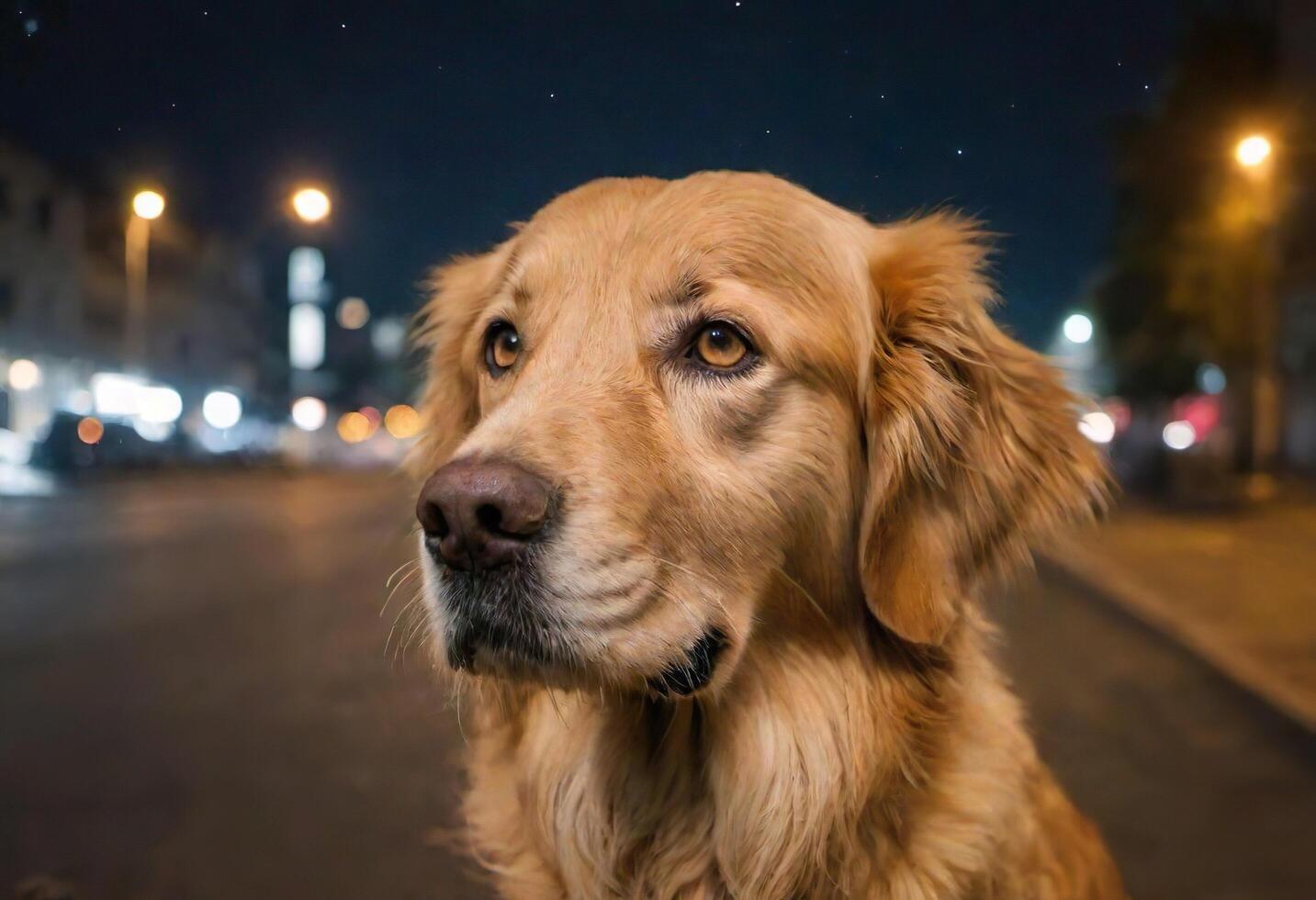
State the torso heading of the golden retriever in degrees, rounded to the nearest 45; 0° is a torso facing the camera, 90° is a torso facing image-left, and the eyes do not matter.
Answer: approximately 45°

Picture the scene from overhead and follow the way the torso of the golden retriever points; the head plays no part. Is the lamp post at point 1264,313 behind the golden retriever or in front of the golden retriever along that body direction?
behind

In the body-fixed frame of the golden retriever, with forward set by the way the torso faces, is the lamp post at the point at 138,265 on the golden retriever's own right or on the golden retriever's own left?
on the golden retriever's own right

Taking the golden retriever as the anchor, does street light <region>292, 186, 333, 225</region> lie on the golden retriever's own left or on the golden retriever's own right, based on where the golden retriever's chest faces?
on the golden retriever's own right

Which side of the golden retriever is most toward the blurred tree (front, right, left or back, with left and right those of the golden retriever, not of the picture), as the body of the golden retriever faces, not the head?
back

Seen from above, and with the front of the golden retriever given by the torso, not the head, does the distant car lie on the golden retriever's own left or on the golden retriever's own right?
on the golden retriever's own right
